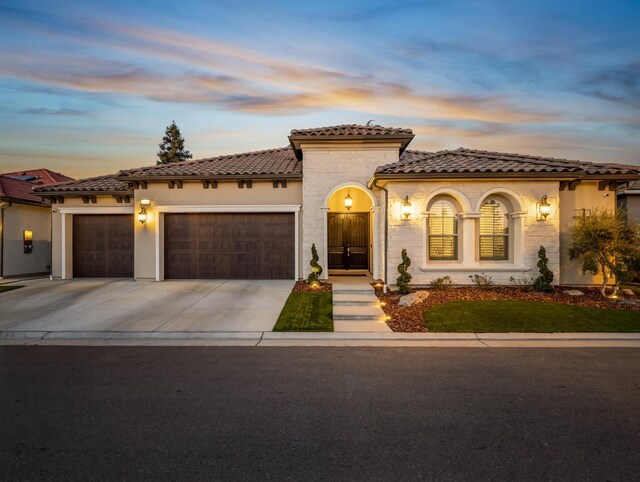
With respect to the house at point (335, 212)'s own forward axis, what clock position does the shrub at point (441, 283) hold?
The shrub is roughly at 10 o'clock from the house.

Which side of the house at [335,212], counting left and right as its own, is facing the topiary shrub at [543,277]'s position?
left

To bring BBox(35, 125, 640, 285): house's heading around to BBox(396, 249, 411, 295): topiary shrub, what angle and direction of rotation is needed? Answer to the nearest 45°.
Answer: approximately 45° to its left

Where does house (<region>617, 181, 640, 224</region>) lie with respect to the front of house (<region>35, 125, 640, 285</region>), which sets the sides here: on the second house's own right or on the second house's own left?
on the second house's own left

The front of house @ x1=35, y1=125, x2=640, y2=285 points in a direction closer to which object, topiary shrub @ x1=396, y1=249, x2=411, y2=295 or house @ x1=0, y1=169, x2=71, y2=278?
the topiary shrub

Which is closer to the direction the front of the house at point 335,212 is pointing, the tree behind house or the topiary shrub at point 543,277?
the topiary shrub

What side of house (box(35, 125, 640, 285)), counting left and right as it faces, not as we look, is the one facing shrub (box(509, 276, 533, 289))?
left

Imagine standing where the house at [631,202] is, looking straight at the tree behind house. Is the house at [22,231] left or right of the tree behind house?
left

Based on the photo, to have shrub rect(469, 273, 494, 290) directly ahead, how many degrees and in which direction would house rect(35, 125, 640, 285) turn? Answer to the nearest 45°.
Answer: approximately 90° to its left

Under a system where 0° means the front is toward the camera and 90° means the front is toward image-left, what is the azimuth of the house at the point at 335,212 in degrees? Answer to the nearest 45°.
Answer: approximately 0°

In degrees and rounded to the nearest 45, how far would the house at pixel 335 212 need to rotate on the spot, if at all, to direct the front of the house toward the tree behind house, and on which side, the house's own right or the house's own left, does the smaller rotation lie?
approximately 135° to the house's own right
